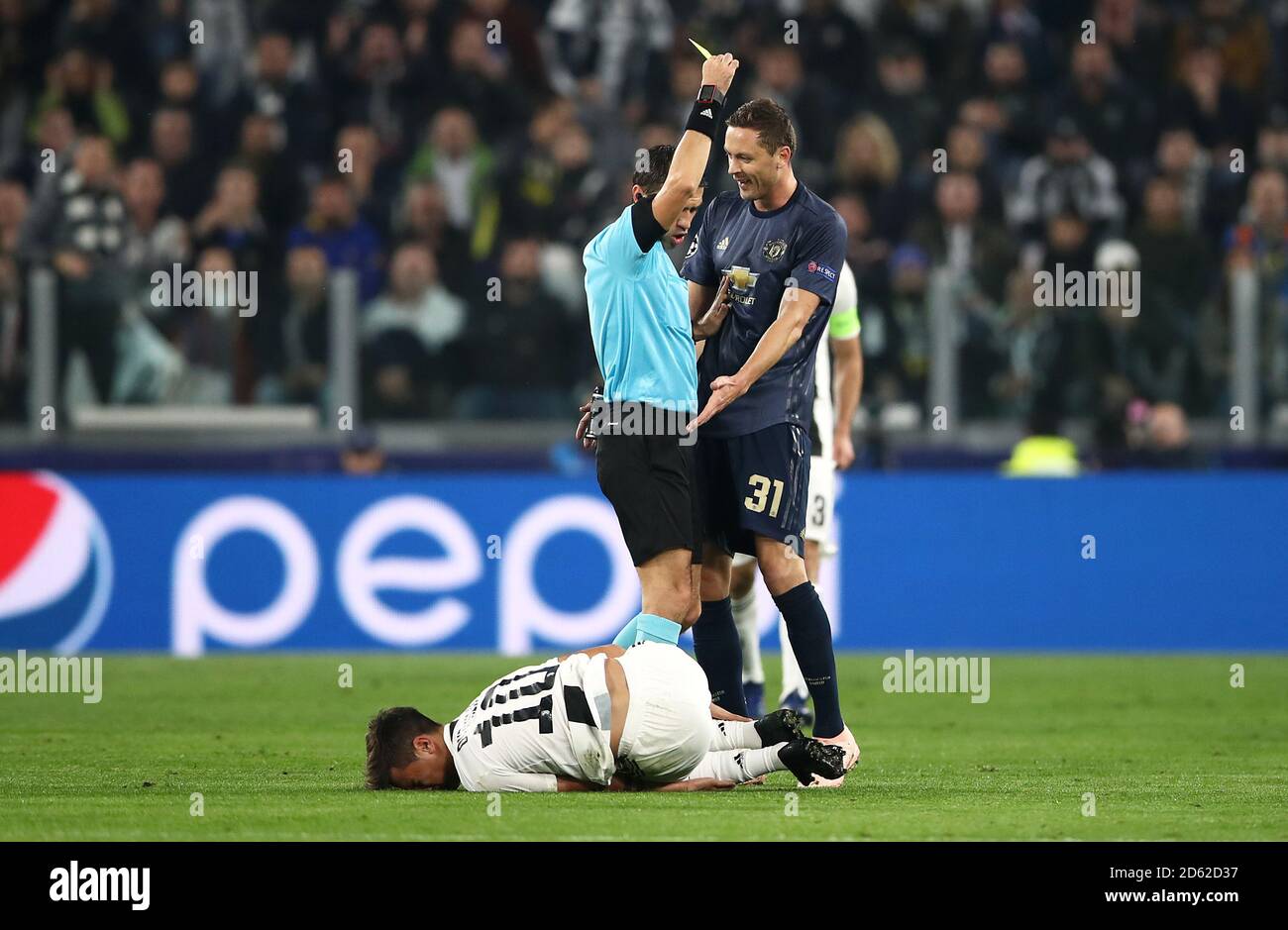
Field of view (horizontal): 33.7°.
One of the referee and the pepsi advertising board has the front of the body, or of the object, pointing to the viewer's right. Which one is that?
the referee

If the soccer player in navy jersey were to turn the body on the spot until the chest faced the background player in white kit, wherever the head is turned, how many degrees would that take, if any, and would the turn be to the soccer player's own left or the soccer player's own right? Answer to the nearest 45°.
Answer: approximately 135° to the soccer player's own right

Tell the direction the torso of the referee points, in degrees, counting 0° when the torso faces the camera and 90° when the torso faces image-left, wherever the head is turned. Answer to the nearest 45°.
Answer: approximately 270°

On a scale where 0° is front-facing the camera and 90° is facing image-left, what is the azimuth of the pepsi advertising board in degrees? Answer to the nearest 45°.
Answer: approximately 0°

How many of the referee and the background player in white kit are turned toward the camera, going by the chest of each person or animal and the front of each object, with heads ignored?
1

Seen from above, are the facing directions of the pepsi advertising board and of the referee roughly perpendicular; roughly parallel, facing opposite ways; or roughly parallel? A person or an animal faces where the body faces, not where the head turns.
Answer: roughly perpendicular
